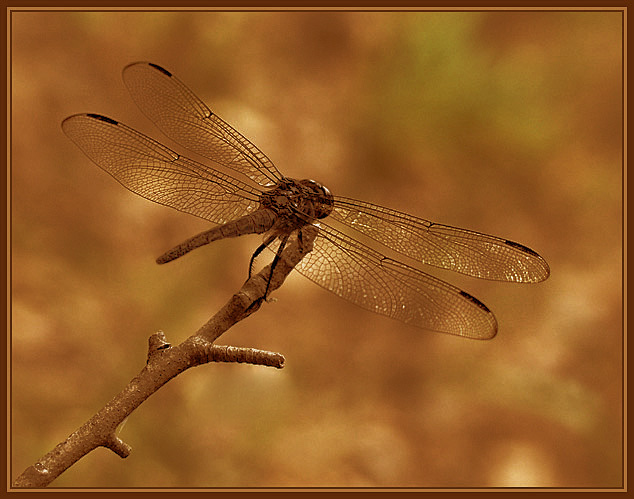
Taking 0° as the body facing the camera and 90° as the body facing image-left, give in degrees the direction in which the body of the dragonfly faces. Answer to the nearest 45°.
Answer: approximately 225°
